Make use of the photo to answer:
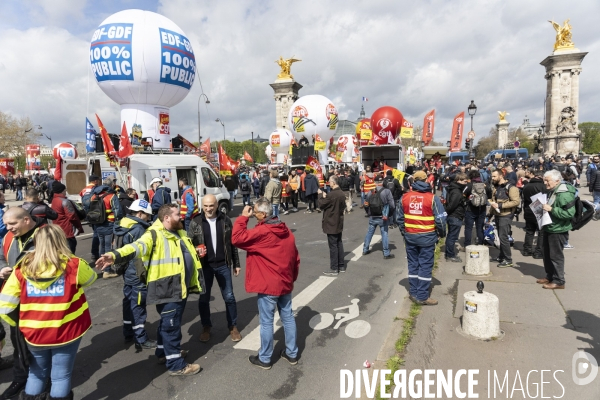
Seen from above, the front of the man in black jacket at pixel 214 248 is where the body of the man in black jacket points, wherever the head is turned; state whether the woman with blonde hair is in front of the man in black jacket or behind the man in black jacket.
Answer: in front

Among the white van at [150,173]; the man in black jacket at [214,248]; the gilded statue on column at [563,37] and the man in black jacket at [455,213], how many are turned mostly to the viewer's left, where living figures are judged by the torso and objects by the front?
1

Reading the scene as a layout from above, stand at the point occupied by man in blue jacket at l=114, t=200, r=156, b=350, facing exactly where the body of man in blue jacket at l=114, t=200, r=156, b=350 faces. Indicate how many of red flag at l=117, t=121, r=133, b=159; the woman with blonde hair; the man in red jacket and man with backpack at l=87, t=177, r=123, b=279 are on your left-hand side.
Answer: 2

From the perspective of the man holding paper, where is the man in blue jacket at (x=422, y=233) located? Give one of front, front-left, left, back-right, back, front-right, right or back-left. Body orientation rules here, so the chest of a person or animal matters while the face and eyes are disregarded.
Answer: front-left

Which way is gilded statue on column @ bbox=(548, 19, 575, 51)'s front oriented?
to the viewer's left

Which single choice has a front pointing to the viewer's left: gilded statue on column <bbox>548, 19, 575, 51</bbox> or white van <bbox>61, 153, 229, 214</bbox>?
the gilded statue on column

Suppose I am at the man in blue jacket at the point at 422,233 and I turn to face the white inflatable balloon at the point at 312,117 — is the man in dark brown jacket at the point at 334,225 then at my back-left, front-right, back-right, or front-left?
front-left

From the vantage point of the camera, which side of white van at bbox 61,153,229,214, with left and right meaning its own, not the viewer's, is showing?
right

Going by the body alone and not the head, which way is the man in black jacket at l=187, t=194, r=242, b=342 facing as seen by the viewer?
toward the camera

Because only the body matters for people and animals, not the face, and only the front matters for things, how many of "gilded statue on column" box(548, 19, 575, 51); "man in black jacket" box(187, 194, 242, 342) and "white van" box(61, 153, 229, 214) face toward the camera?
1

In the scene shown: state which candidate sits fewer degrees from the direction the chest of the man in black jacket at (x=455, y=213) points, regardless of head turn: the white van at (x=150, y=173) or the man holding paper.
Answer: the man holding paper
